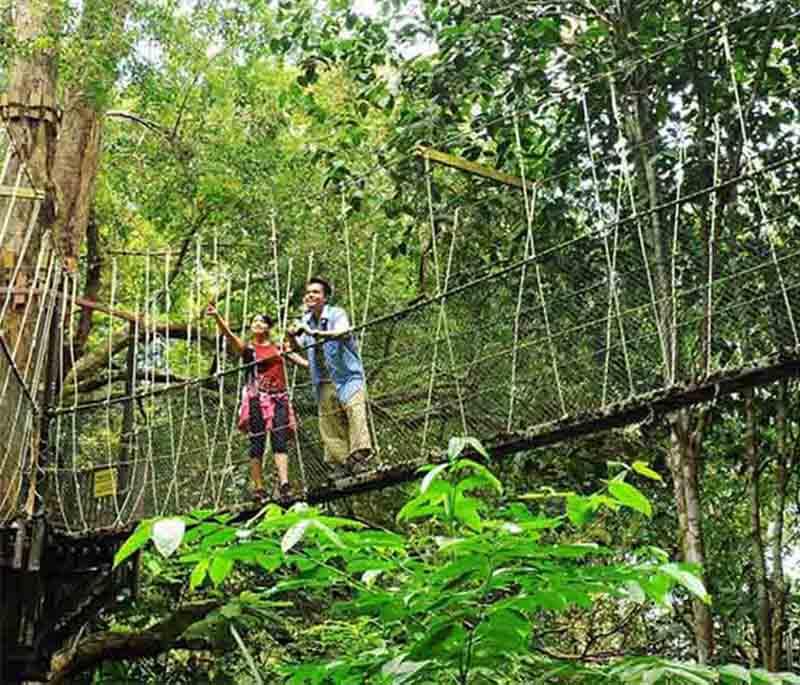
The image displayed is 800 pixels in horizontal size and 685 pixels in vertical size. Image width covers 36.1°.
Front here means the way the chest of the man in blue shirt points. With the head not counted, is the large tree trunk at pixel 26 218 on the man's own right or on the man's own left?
on the man's own right

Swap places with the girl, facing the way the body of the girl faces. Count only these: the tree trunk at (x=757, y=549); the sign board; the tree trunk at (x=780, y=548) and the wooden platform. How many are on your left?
2

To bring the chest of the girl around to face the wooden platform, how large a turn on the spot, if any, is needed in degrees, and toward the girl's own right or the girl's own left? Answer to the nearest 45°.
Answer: approximately 135° to the girl's own right

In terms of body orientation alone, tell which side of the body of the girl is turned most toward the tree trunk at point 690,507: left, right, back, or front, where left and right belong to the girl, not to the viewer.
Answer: left

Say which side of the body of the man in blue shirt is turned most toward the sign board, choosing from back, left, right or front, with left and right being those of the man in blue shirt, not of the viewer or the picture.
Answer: right

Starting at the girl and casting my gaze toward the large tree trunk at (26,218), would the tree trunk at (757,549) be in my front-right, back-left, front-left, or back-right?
back-right

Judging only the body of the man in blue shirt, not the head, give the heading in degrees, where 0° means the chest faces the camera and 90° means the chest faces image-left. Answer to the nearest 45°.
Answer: approximately 45°
